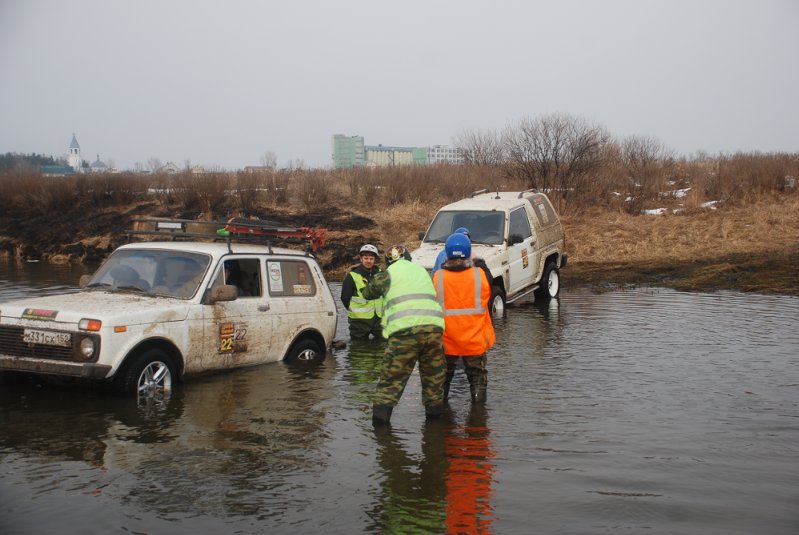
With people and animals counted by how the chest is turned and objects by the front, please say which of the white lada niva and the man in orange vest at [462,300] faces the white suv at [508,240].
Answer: the man in orange vest

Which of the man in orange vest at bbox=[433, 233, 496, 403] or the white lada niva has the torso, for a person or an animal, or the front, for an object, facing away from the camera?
the man in orange vest

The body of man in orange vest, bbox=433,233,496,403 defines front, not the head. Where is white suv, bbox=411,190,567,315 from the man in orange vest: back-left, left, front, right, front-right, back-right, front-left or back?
front

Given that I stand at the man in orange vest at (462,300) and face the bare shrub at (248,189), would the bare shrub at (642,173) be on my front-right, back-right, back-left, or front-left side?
front-right

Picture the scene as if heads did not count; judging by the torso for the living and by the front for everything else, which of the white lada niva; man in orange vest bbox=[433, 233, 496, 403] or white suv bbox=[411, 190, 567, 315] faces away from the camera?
the man in orange vest

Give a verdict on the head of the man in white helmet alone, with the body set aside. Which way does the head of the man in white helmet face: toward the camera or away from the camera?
toward the camera

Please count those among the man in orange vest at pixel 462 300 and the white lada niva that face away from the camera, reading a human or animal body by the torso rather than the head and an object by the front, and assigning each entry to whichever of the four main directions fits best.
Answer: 1

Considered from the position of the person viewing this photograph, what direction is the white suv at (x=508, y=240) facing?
facing the viewer and to the left of the viewer

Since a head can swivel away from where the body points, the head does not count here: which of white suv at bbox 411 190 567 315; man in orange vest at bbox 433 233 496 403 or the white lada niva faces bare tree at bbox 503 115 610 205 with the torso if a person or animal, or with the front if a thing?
the man in orange vest

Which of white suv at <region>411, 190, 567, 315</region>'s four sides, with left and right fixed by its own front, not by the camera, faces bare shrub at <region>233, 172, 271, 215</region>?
right

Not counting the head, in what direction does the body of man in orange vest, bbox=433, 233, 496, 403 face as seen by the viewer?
away from the camera

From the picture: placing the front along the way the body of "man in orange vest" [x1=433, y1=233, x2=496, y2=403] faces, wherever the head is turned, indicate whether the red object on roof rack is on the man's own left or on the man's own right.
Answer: on the man's own left

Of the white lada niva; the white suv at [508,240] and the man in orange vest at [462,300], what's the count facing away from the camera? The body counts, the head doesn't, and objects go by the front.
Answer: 1

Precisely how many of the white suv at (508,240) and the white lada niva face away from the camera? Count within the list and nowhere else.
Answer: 0

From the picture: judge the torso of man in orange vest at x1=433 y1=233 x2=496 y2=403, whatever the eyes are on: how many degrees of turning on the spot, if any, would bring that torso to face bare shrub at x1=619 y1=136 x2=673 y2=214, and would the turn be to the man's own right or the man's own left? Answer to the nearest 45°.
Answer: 0° — they already face it

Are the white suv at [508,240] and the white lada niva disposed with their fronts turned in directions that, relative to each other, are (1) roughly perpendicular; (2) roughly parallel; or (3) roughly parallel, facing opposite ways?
roughly parallel

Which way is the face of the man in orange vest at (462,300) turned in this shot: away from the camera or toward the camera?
away from the camera

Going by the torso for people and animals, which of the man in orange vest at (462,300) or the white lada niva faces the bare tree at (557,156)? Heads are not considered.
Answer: the man in orange vest
